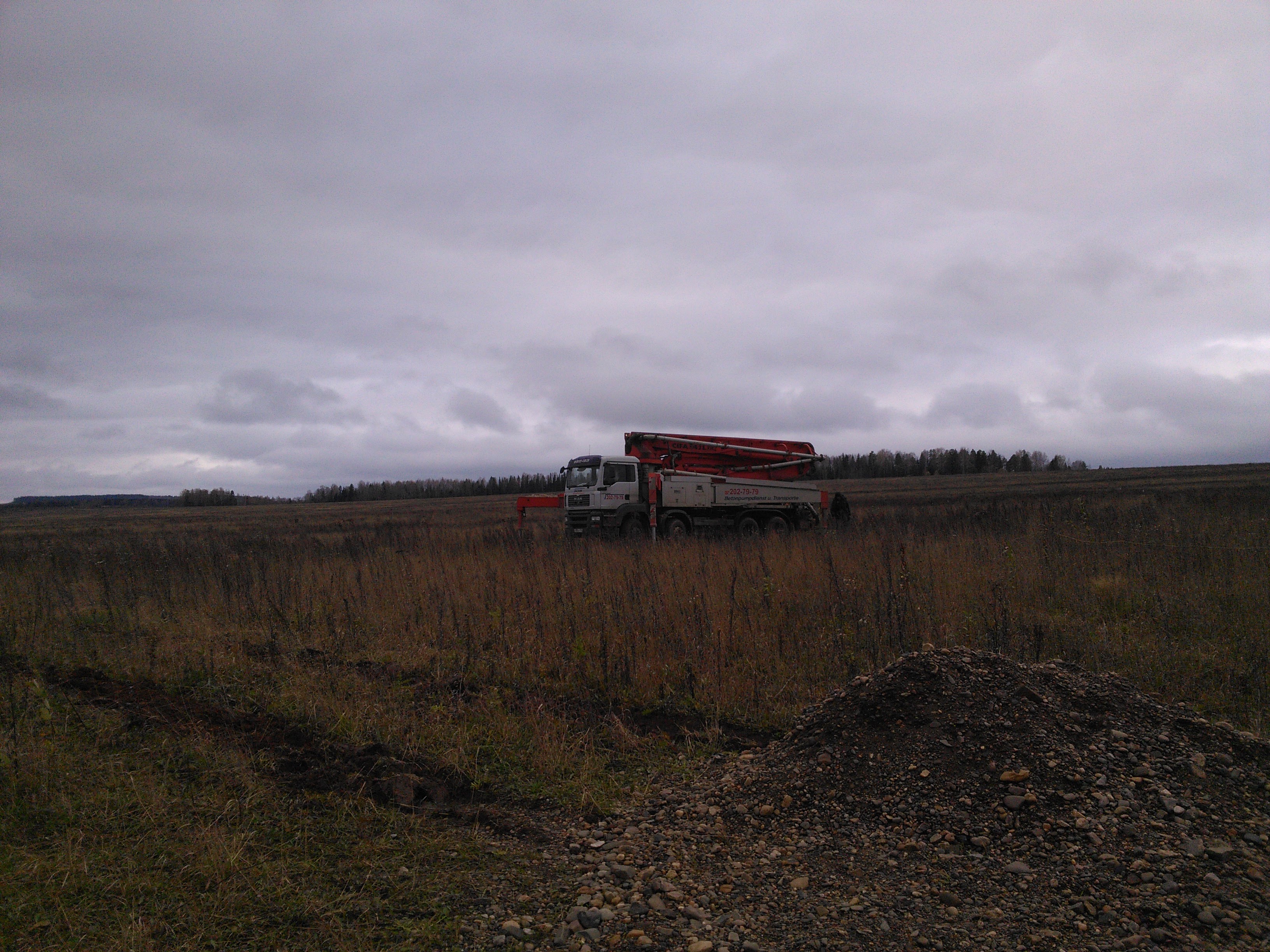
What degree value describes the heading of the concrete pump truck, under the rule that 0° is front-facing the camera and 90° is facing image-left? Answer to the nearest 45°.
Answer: approximately 45°

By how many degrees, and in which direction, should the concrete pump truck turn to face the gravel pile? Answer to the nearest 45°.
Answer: approximately 45° to its left
